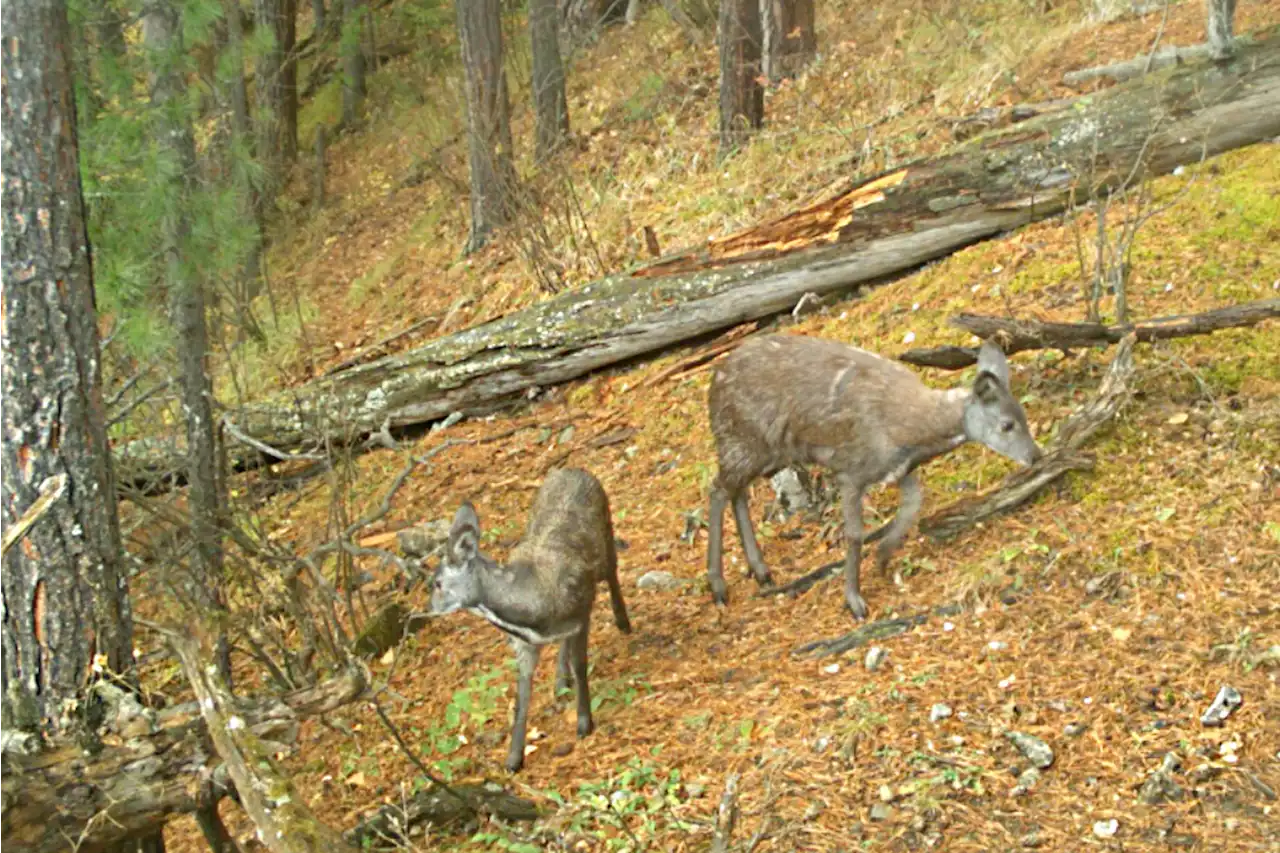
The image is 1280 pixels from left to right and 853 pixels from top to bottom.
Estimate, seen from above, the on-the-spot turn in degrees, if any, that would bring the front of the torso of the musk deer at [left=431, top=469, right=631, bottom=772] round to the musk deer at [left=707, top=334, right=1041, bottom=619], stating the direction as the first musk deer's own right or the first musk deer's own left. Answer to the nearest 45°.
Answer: approximately 135° to the first musk deer's own left

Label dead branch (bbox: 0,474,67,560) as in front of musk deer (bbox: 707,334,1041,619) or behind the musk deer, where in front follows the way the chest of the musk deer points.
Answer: behind

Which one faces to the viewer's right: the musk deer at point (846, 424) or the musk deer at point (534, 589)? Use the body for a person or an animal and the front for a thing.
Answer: the musk deer at point (846, 424)

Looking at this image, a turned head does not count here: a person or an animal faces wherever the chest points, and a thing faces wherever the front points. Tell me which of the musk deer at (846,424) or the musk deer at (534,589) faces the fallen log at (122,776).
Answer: the musk deer at (534,589)

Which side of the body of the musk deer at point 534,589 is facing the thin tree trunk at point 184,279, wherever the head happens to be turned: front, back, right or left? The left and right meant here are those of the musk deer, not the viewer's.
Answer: right

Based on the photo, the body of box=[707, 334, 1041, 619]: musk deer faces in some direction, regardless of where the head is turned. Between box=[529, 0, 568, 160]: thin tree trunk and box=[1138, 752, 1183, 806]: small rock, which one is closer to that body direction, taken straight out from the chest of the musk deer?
the small rock

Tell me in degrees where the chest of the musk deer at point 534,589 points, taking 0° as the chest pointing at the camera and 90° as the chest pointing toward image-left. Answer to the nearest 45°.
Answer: approximately 45°

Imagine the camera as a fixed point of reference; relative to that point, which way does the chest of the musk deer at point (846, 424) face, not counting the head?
to the viewer's right

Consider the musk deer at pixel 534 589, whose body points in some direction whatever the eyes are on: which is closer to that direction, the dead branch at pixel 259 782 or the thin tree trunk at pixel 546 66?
the dead branch

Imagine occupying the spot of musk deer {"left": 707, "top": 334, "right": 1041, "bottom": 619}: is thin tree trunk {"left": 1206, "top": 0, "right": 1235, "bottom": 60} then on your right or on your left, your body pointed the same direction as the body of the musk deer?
on your left

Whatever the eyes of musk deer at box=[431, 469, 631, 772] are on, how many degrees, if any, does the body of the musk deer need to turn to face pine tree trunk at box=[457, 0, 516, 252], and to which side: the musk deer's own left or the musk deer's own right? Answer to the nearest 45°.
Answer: approximately 135° to the musk deer's own right

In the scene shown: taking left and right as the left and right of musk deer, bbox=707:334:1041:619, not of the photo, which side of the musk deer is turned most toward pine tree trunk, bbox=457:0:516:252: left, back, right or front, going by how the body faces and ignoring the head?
left

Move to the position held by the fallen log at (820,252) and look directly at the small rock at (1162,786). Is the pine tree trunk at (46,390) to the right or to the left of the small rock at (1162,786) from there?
right
